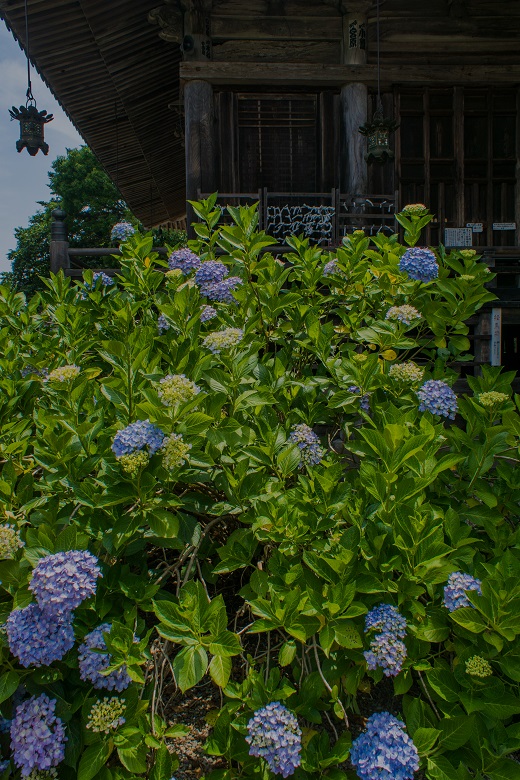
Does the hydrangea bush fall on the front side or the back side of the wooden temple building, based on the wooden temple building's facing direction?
on the front side

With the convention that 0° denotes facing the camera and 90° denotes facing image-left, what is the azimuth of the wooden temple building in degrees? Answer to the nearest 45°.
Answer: approximately 0°
